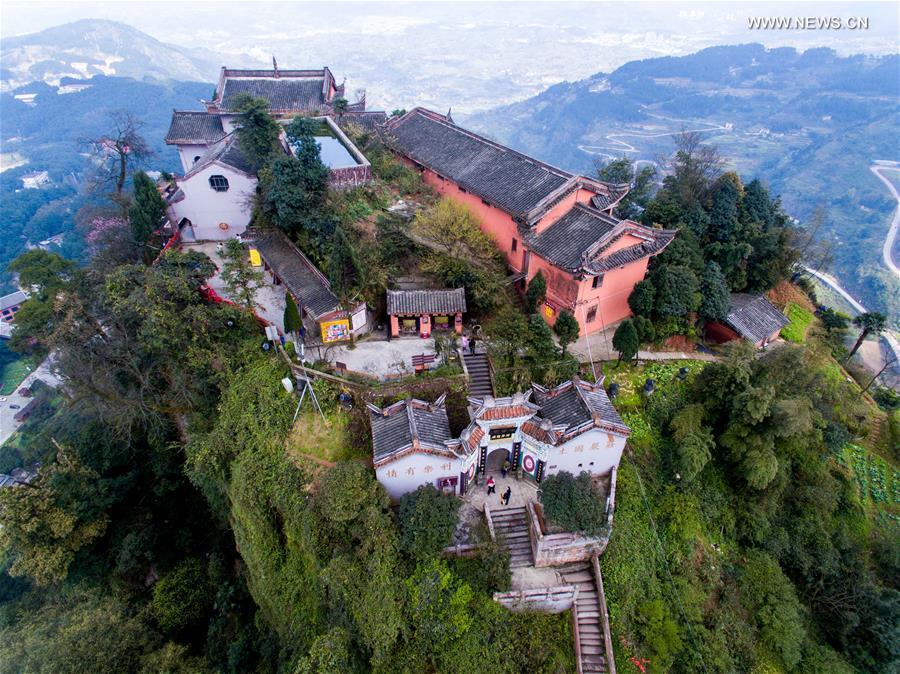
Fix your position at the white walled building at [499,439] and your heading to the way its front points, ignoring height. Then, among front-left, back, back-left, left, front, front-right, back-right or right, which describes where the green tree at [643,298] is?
back-left

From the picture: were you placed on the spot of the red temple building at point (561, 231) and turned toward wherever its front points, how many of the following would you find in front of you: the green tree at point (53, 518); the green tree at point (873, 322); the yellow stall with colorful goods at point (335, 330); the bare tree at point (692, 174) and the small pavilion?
3

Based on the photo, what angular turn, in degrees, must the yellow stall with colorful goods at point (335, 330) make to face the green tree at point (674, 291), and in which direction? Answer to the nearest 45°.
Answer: approximately 90° to its left

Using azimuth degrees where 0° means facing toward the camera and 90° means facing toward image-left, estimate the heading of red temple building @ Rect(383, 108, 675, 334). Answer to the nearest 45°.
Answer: approximately 45°

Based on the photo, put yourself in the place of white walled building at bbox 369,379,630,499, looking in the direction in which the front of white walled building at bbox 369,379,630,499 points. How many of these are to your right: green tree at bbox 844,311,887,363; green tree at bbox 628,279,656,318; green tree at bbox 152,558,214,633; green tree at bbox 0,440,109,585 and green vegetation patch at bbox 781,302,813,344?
2

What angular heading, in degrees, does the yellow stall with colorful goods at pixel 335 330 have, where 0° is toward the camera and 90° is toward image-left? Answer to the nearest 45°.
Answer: approximately 0°

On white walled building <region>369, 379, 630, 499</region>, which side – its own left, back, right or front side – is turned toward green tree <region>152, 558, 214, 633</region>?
right

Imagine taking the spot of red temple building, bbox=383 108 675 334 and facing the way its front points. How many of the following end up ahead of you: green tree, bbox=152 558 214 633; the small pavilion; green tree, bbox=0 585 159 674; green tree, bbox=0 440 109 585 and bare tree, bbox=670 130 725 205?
4

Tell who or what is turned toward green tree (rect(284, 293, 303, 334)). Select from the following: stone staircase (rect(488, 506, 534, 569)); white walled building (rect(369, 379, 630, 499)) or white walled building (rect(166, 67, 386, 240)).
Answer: white walled building (rect(166, 67, 386, 240))

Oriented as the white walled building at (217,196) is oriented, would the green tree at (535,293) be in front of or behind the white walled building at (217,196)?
in front
